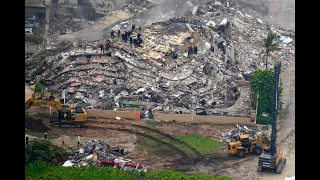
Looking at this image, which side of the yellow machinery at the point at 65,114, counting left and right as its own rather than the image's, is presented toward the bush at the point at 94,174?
left

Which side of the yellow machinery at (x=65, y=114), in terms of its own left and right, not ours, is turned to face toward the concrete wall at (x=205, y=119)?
back

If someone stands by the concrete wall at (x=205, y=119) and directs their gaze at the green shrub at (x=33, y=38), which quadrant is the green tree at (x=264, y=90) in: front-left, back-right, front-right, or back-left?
back-right

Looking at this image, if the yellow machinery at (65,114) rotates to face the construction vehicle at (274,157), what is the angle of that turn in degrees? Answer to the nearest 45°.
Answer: approximately 135° to its left

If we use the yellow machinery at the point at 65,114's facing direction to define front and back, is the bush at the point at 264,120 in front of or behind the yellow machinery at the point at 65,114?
behind

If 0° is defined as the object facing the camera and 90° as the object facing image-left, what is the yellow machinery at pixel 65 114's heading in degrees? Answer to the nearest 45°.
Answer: approximately 90°
